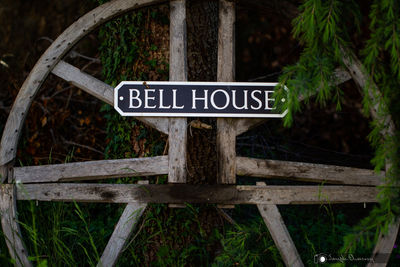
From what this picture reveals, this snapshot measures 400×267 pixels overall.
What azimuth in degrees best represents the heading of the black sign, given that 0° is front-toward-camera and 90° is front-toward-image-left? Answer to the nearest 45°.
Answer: approximately 0°
